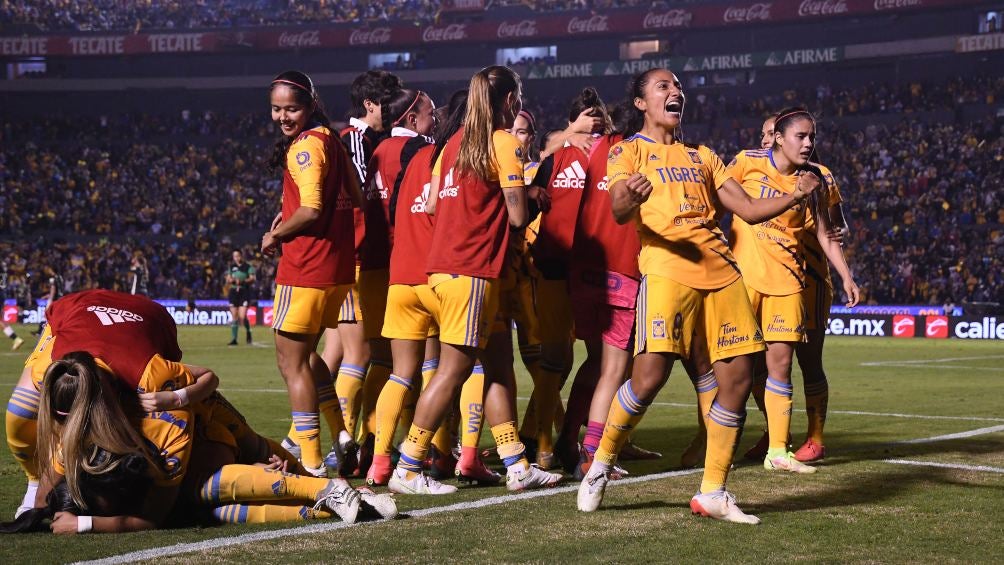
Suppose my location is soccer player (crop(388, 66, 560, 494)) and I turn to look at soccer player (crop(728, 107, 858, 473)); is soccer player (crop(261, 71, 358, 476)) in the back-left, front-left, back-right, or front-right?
back-left

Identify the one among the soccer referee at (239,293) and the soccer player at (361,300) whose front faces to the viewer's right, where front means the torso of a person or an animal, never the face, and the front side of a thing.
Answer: the soccer player at (361,300)

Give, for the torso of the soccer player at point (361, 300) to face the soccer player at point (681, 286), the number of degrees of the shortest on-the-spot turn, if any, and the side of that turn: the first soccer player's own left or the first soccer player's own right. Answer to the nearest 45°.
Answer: approximately 45° to the first soccer player's own right

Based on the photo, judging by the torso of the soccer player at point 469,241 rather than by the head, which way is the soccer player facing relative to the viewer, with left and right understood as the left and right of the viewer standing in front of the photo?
facing away from the viewer and to the right of the viewer

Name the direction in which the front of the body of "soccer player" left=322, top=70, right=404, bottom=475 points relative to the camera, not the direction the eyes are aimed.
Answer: to the viewer's right

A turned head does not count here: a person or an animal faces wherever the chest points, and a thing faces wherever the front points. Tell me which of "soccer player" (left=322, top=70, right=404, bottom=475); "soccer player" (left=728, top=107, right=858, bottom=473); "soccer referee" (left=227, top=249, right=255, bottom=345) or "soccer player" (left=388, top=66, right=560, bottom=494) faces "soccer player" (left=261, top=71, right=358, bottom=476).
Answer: "soccer referee" (left=227, top=249, right=255, bottom=345)

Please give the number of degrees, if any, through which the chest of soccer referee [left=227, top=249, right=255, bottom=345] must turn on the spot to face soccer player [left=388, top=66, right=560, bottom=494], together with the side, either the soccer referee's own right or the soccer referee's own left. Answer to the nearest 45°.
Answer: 0° — they already face them

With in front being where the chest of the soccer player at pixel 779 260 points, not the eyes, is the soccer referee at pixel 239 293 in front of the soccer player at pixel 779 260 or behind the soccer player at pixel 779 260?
behind

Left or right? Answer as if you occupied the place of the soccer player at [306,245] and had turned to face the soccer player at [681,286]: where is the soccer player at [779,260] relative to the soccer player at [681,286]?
left

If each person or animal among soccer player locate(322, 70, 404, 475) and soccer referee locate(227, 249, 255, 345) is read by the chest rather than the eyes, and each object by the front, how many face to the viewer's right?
1
